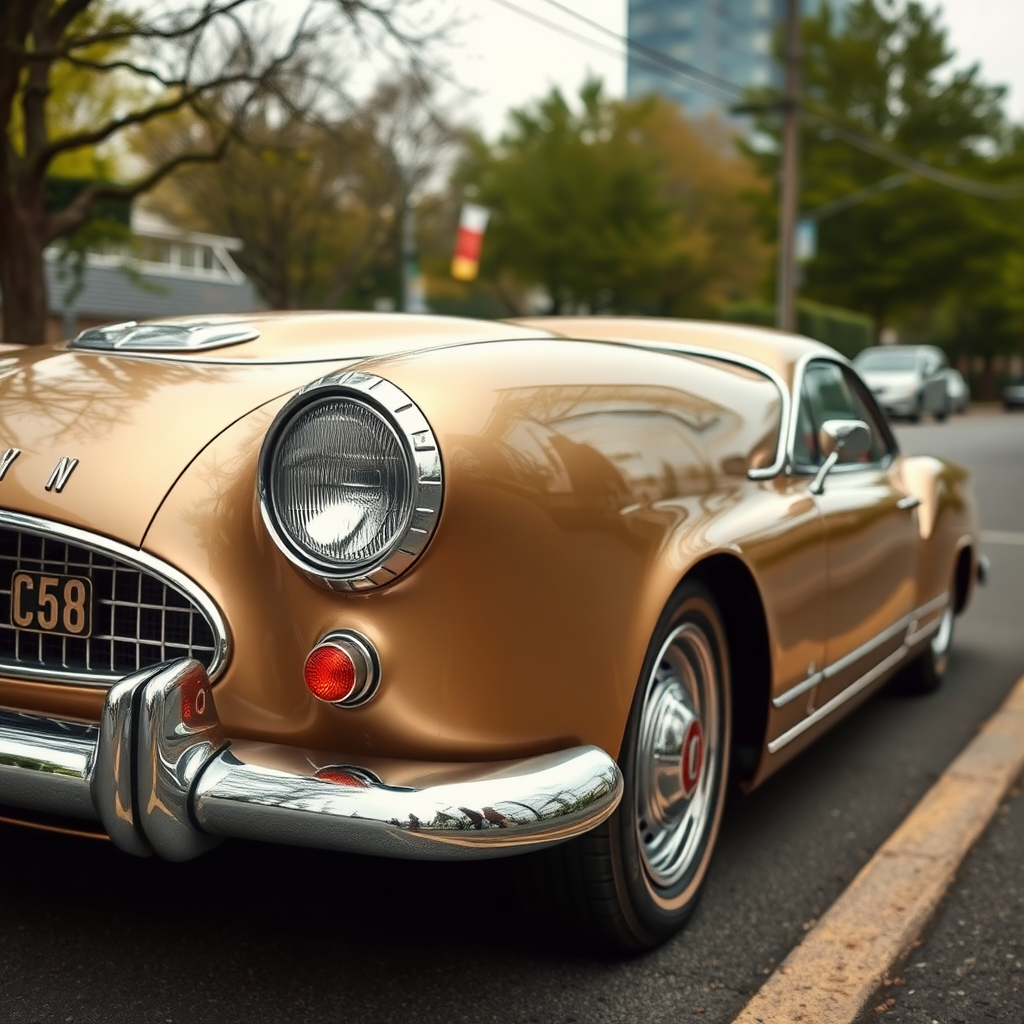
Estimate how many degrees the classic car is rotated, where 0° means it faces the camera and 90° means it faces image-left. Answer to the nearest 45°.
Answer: approximately 45°

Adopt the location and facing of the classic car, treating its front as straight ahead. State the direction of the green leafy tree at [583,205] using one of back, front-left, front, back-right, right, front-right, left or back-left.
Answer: back-right

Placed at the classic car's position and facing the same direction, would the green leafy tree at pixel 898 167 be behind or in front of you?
behind

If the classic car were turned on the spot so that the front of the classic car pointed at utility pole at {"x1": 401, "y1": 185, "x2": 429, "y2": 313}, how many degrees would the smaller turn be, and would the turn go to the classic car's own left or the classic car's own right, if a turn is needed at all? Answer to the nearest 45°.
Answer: approximately 135° to the classic car's own right

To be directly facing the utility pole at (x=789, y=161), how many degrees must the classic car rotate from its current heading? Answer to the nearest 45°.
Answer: approximately 135° to its right

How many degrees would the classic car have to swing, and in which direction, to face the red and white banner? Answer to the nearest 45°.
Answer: approximately 135° to its right

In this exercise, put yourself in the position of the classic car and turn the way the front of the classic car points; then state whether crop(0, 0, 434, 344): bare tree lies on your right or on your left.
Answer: on your right

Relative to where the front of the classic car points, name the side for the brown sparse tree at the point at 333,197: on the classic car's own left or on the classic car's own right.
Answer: on the classic car's own right
